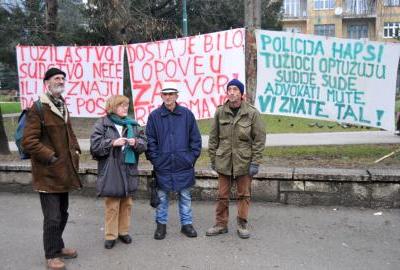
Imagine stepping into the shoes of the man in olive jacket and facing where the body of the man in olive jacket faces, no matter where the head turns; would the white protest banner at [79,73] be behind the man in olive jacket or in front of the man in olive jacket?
behind

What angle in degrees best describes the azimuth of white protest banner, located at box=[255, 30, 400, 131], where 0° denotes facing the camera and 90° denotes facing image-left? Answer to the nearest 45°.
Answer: approximately 0°

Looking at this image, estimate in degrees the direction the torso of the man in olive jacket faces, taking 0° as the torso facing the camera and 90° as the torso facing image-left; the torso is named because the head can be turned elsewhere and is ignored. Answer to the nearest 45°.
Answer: approximately 0°

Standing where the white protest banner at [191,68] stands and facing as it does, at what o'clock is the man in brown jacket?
The man in brown jacket is roughly at 1 o'clock from the white protest banner.

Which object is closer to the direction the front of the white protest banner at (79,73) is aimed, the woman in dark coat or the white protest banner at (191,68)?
the woman in dark coat

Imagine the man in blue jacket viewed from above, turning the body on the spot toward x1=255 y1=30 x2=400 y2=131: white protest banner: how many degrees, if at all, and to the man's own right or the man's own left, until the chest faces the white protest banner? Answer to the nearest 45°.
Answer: approximately 135° to the man's own left

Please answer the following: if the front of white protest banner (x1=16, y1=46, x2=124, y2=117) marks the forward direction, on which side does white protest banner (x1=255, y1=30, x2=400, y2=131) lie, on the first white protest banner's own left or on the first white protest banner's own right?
on the first white protest banner's own left

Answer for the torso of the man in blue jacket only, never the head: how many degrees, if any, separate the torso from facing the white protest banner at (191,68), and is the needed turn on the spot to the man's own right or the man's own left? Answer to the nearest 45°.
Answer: approximately 180°

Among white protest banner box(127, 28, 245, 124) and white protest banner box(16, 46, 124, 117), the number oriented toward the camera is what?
2

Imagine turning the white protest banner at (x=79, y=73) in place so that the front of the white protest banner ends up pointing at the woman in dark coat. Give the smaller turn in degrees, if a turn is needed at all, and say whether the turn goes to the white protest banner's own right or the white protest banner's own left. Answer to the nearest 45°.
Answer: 0° — it already faces them

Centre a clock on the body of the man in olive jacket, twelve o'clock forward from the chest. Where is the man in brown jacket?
The man in brown jacket is roughly at 2 o'clock from the man in olive jacket.

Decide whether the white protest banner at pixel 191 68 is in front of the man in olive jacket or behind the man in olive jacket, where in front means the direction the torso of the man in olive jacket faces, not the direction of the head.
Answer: behind

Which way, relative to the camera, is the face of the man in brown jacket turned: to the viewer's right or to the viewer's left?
to the viewer's right

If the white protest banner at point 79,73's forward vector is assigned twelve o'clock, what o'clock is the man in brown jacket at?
The man in brown jacket is roughly at 12 o'clock from the white protest banner.
